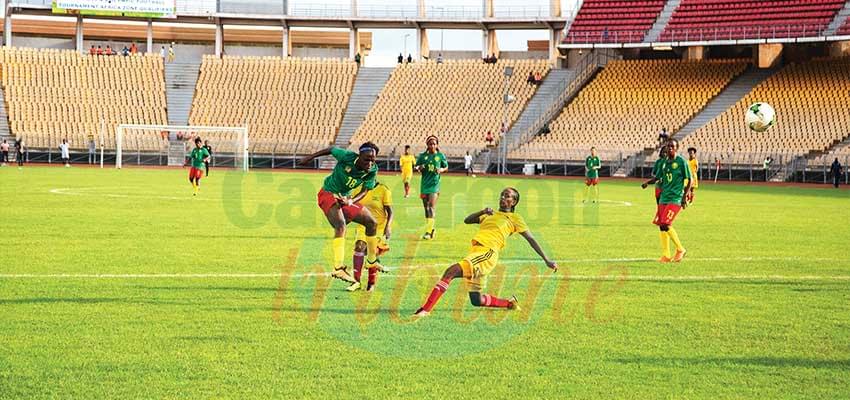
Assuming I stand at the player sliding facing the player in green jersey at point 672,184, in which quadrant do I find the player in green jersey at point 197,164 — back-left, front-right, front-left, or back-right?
front-left

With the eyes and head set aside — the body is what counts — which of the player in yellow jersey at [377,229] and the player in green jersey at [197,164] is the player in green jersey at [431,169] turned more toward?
the player in yellow jersey

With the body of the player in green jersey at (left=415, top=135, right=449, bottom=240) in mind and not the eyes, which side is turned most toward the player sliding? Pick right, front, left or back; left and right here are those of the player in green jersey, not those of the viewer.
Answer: front

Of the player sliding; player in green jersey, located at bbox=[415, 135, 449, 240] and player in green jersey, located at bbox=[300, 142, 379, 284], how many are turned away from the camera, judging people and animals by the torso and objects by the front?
0

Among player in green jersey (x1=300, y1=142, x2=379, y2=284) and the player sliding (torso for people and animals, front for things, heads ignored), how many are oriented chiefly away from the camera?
0

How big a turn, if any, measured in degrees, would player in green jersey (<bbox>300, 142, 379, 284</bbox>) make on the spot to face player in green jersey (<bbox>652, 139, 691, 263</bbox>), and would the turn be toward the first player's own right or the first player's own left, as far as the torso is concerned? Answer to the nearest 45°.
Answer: approximately 90° to the first player's own left

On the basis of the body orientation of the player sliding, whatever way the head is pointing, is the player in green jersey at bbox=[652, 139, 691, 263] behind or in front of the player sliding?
behind

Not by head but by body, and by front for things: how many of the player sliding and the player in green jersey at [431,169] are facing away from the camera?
0

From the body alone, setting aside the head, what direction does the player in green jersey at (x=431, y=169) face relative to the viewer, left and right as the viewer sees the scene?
facing the viewer

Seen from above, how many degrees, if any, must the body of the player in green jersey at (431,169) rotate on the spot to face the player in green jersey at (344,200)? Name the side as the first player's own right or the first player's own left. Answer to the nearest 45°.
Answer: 0° — they already face them

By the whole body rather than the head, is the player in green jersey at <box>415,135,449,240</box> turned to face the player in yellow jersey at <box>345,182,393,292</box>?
yes
